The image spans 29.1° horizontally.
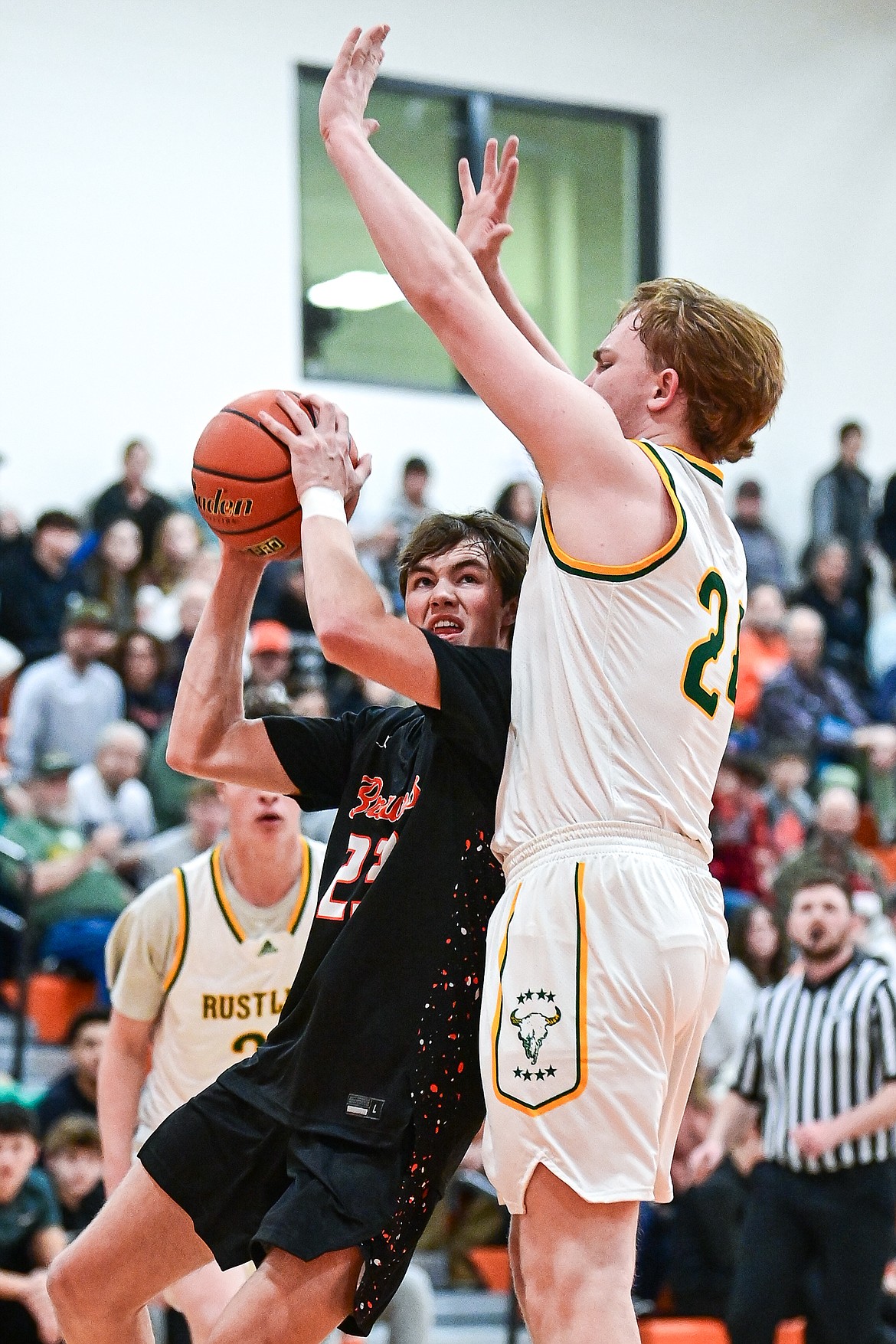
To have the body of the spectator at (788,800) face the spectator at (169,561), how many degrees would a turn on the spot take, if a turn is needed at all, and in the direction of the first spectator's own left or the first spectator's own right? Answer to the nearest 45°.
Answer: approximately 90° to the first spectator's own right

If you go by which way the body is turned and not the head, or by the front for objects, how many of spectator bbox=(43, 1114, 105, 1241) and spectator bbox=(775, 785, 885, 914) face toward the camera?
2

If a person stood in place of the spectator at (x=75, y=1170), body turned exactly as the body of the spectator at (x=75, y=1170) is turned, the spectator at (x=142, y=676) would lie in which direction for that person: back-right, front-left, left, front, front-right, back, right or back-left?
back

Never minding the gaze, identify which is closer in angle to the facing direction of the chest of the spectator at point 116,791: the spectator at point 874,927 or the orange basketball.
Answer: the orange basketball

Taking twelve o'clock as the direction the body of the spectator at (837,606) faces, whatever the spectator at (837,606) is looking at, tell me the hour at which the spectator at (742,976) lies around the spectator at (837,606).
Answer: the spectator at (742,976) is roughly at 12 o'clock from the spectator at (837,606).

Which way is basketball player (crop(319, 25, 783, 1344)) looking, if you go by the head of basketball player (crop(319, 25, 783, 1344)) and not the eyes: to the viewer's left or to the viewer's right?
to the viewer's left

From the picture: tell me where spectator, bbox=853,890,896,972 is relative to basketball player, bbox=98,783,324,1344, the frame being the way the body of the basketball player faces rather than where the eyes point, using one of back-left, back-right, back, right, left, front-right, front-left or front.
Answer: back-left

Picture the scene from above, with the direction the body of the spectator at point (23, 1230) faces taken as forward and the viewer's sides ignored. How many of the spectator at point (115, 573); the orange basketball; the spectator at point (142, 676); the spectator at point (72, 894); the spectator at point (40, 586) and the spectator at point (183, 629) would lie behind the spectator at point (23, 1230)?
5

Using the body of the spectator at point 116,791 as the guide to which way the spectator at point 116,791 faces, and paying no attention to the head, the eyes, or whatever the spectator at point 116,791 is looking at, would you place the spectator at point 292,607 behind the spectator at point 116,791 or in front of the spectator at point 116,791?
behind

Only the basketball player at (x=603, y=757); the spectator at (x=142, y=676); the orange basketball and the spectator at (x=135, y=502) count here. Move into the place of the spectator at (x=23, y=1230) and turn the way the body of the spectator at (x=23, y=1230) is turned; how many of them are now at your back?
2

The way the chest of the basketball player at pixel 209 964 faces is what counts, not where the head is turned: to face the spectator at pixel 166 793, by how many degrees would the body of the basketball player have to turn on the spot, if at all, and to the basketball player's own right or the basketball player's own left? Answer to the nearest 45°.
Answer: approximately 180°

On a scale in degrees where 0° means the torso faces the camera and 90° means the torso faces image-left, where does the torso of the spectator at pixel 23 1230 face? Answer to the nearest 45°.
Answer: approximately 0°
